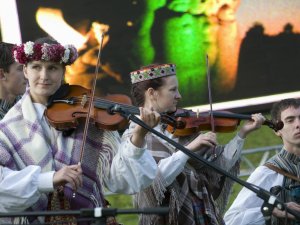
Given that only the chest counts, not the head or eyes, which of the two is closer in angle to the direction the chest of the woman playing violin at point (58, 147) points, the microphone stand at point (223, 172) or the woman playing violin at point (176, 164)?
the microphone stand

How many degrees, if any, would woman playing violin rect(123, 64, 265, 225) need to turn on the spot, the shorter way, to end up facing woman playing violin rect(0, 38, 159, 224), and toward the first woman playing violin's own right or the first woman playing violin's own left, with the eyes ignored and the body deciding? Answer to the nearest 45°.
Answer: approximately 135° to the first woman playing violin's own right

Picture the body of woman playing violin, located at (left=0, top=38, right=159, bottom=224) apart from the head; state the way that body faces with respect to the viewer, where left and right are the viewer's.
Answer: facing the viewer and to the right of the viewer

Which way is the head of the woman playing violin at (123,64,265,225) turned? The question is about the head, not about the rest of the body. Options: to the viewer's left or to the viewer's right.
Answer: to the viewer's right

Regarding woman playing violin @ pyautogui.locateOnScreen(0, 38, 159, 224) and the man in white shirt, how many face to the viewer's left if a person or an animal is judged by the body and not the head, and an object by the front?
0

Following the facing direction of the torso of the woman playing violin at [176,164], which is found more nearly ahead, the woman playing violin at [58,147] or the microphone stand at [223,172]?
the microphone stand

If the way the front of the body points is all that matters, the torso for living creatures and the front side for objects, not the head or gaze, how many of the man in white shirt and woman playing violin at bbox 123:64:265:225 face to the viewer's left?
0

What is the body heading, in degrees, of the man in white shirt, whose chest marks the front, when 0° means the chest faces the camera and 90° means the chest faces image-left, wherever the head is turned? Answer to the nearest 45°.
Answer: approximately 315°

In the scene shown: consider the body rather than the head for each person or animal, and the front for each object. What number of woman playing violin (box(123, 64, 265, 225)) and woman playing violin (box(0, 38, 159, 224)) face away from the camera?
0
